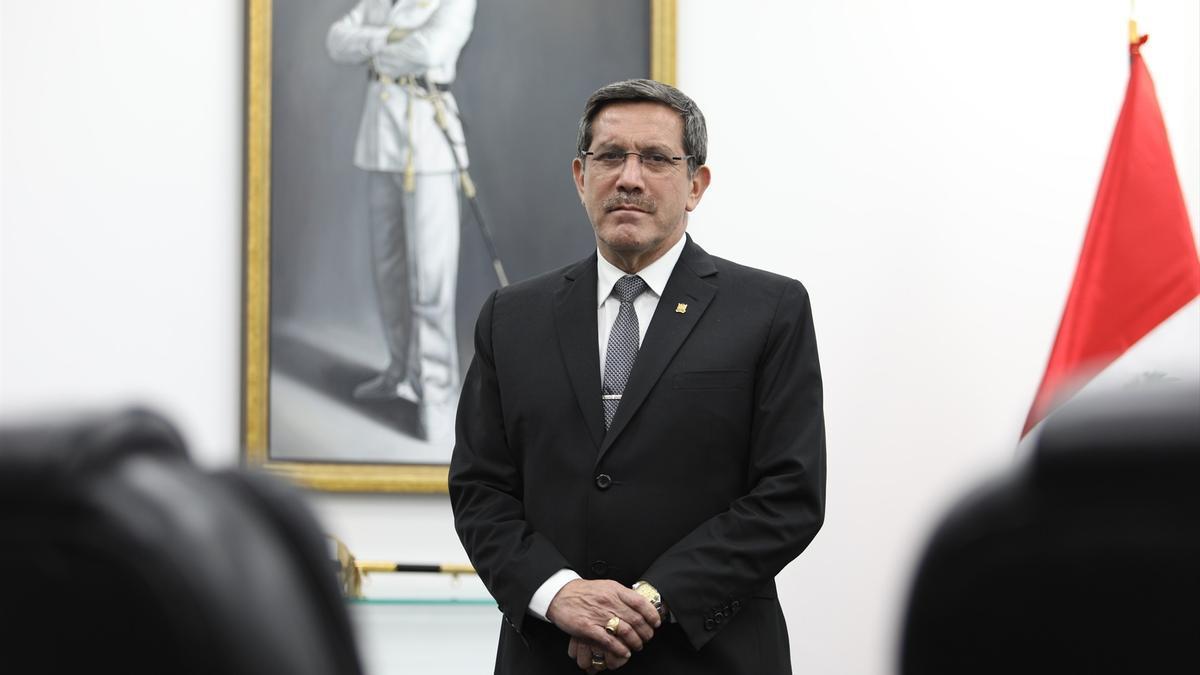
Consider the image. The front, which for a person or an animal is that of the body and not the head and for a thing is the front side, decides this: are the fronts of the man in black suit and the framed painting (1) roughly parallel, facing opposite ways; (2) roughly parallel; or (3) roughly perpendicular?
roughly parallel

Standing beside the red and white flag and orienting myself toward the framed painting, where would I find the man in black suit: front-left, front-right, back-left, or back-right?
front-left

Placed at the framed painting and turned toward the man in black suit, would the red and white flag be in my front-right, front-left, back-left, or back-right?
front-left

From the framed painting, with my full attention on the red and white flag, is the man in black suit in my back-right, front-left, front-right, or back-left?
front-right

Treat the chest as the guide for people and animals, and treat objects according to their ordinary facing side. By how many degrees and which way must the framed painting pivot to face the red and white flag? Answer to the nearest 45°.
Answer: approximately 90° to its left

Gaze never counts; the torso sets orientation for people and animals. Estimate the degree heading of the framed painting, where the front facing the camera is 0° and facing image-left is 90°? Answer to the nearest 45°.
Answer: approximately 0°

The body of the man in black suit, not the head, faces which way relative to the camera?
toward the camera

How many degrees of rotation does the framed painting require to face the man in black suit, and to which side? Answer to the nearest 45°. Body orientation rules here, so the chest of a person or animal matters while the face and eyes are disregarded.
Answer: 0° — it already faces them

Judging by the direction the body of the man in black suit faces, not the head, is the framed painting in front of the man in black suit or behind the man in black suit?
behind

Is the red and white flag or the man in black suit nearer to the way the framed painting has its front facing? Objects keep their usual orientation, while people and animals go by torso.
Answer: the man in black suit

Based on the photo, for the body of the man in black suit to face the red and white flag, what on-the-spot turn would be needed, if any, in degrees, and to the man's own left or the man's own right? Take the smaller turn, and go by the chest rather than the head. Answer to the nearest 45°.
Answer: approximately 135° to the man's own left
